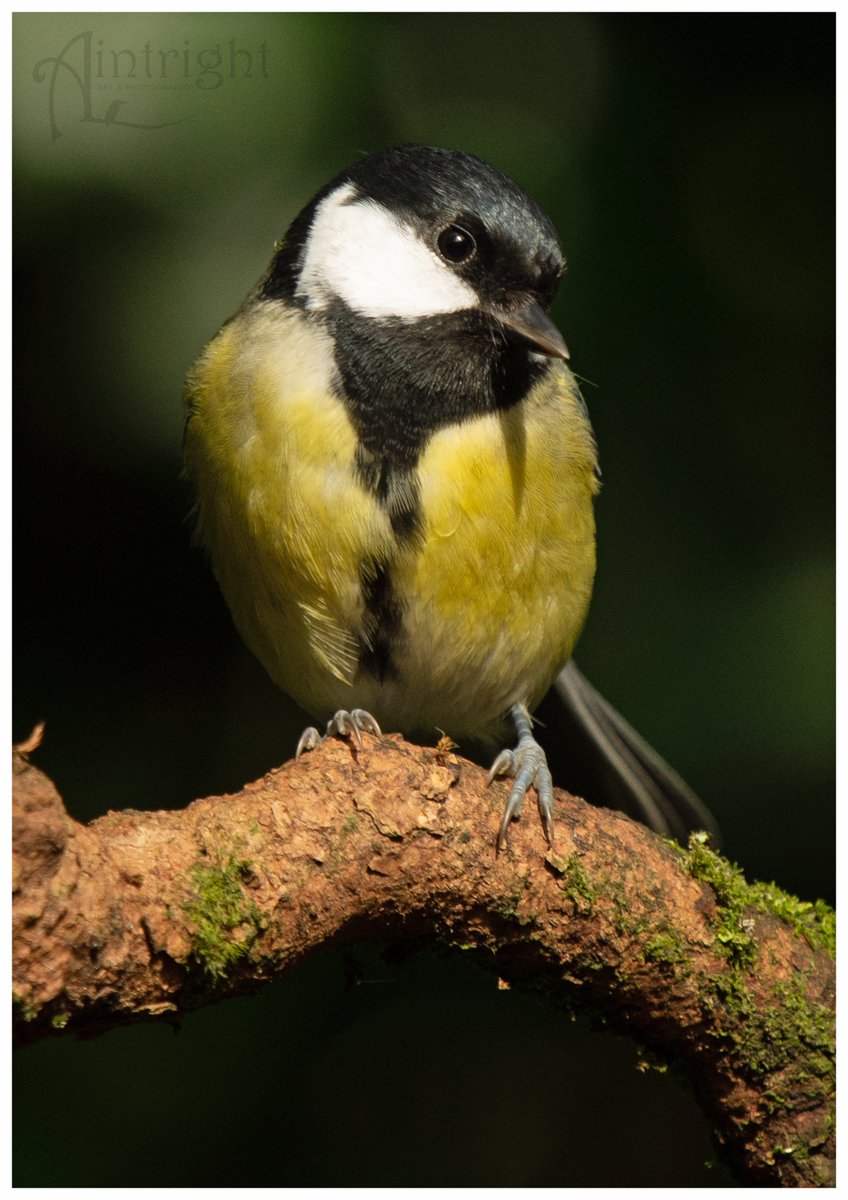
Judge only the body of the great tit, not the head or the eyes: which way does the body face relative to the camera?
toward the camera
